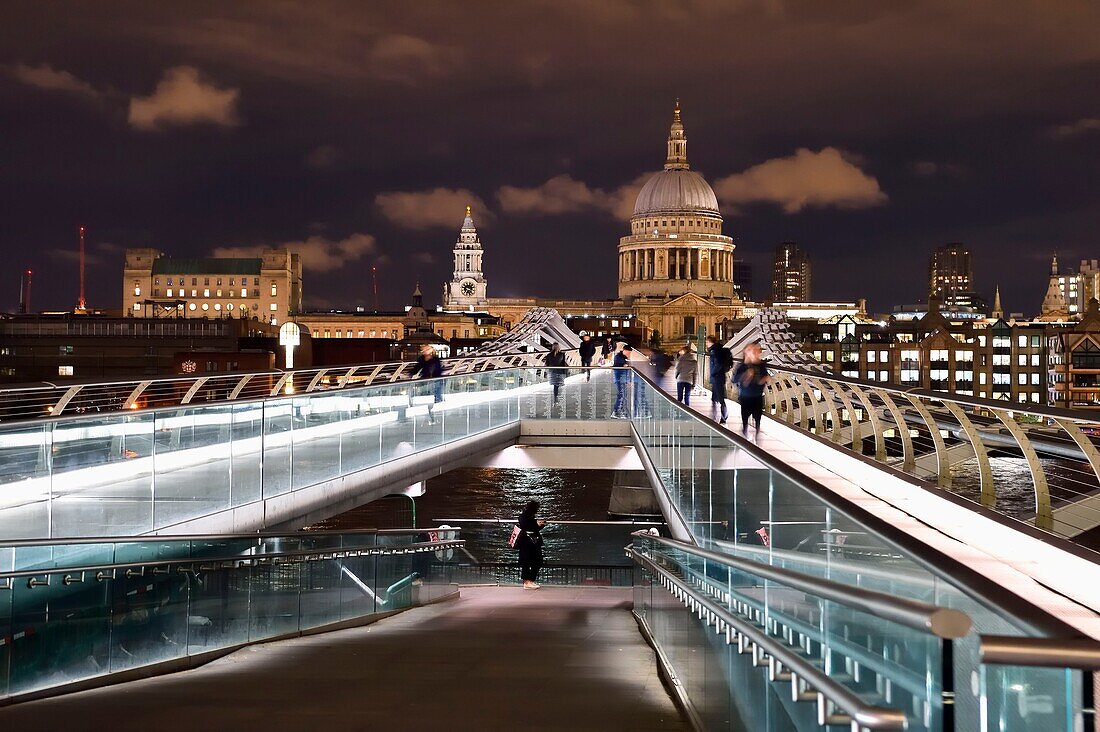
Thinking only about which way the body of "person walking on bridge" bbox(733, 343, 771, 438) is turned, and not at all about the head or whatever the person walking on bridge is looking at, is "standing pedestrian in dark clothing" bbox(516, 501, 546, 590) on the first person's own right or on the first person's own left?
on the first person's own right

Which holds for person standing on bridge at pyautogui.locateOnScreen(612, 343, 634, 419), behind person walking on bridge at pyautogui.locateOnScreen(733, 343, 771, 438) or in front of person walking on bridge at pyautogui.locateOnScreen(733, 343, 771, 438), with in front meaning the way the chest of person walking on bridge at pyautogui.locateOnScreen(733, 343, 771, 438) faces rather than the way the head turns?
behind

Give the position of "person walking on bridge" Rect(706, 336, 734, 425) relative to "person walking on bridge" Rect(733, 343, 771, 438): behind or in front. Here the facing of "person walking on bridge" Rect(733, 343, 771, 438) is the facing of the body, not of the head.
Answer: behind

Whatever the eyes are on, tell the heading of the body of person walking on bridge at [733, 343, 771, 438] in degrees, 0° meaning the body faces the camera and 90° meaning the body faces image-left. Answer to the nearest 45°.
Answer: approximately 0°

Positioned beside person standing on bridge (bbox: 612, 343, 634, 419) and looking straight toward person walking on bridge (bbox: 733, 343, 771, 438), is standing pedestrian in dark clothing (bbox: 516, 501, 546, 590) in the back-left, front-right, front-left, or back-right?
front-right
